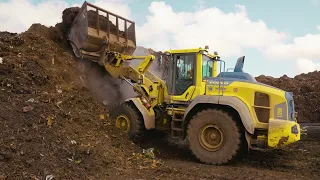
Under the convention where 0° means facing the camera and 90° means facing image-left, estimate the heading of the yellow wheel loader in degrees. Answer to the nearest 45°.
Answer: approximately 135°
